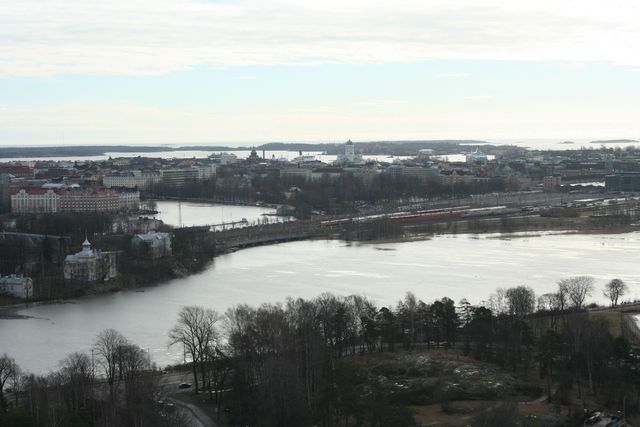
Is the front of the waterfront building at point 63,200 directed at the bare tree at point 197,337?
yes

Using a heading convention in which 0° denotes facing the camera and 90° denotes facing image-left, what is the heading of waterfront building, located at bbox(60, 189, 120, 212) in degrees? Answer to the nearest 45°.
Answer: approximately 0°

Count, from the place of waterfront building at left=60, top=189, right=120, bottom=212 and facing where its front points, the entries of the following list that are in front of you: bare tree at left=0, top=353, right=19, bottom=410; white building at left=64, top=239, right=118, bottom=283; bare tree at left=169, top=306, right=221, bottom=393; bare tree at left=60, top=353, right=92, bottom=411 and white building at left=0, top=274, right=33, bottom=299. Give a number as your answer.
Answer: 5

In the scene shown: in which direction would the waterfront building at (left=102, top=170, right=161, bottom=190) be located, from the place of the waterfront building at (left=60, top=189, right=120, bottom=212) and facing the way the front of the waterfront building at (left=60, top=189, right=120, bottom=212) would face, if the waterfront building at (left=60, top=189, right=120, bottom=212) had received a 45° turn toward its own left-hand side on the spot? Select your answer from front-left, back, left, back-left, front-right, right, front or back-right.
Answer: back-left

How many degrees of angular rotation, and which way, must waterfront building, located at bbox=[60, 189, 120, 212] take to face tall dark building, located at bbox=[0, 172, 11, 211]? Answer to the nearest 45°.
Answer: approximately 135° to its right

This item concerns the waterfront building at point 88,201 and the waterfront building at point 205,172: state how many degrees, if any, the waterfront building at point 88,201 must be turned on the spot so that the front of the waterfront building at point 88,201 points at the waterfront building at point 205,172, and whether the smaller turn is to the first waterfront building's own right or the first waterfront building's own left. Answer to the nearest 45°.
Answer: approximately 180°

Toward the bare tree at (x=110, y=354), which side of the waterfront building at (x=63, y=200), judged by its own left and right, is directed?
front

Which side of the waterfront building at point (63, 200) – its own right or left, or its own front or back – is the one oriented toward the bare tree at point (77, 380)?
front

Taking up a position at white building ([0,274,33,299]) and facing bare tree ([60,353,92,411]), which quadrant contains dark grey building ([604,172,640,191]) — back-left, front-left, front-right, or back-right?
back-left

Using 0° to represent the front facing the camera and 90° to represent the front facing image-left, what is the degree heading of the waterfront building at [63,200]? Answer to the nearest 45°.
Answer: approximately 0°

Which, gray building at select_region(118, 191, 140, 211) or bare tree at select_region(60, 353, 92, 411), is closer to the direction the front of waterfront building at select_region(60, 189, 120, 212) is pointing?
the bare tree

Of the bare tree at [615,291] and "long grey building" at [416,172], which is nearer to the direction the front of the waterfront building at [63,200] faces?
the bare tree

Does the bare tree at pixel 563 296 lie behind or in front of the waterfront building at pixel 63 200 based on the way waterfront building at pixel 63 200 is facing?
in front

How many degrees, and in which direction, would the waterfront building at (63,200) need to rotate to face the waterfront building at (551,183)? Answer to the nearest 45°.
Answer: approximately 90° to its left

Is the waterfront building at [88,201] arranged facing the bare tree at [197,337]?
yes

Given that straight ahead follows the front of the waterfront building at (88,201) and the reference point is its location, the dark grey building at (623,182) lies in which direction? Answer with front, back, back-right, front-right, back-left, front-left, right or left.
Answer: left

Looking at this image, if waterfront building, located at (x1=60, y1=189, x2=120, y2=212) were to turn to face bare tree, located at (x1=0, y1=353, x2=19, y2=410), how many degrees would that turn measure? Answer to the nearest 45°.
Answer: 0° — it already faces it

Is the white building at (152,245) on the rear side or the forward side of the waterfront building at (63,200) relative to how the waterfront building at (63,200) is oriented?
on the forward side
